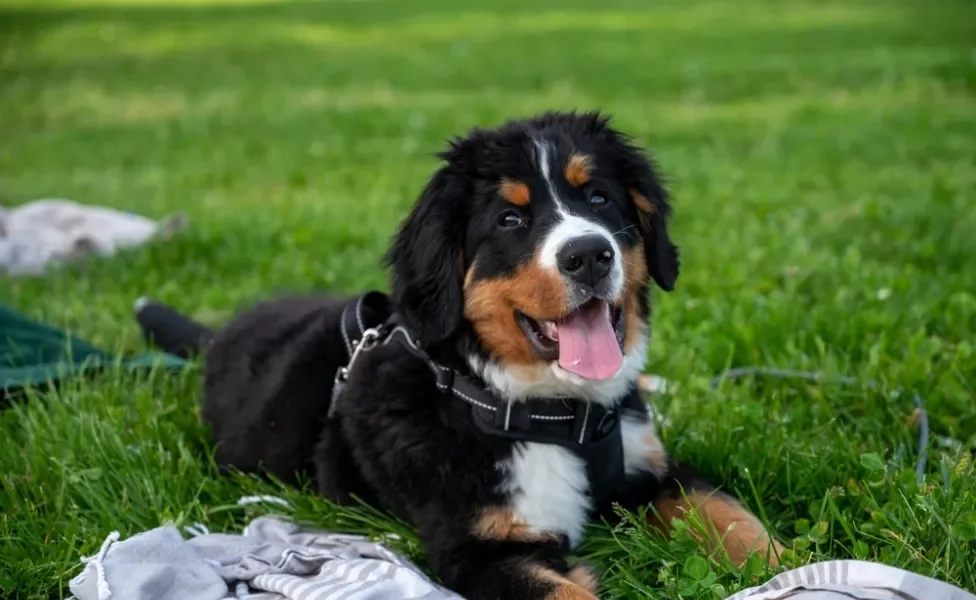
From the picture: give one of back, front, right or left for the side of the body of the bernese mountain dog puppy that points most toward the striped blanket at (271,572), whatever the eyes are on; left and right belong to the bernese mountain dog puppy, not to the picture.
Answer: right

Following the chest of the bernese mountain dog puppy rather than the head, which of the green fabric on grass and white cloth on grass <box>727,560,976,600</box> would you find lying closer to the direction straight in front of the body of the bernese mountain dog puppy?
the white cloth on grass

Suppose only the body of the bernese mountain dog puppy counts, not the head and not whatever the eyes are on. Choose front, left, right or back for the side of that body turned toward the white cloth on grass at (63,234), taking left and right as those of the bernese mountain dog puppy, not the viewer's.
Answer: back

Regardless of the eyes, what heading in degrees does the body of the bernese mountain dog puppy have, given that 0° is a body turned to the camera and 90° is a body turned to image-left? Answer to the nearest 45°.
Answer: approximately 315°

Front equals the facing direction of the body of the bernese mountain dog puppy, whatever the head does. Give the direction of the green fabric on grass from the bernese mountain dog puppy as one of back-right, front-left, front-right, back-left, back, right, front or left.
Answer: back
